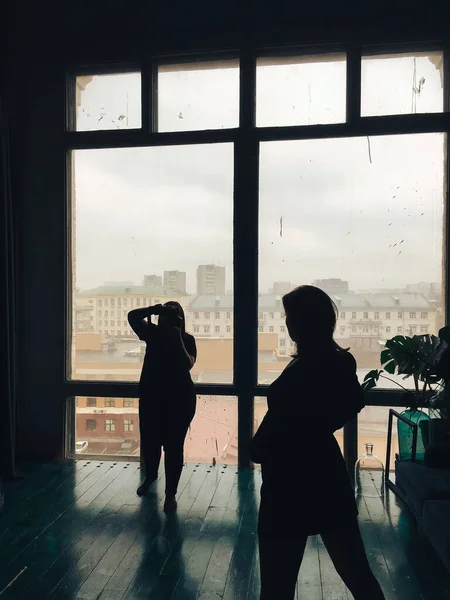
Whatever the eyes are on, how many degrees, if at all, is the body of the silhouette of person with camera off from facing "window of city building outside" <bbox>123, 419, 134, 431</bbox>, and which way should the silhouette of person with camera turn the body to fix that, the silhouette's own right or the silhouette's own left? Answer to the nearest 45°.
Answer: approximately 180°

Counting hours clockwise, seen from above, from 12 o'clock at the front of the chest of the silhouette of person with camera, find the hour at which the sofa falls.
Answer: The sofa is roughly at 10 o'clock from the silhouette of person with camera.

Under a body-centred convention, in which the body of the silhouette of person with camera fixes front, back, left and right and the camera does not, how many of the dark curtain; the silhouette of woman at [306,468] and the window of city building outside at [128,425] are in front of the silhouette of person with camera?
1

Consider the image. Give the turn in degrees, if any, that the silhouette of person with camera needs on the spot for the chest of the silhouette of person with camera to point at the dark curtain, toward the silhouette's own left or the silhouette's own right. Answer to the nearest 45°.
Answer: approximately 135° to the silhouette's own right

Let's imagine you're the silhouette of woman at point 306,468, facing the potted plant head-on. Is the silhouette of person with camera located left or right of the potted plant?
left

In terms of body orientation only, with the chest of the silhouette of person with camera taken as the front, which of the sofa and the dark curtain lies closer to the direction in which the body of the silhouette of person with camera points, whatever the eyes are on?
the sofa

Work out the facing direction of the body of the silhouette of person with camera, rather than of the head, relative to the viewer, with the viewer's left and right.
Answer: facing the viewer

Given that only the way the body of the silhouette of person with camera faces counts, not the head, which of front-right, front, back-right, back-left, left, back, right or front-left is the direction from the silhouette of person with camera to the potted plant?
left

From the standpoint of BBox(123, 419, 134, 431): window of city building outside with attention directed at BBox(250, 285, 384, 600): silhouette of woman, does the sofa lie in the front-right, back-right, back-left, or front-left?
front-left

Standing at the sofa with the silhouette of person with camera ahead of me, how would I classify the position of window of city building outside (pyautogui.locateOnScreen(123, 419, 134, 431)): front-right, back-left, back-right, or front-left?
front-right

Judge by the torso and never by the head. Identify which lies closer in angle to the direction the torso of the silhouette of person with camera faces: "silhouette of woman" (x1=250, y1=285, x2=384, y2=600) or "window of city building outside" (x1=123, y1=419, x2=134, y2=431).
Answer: the silhouette of woman

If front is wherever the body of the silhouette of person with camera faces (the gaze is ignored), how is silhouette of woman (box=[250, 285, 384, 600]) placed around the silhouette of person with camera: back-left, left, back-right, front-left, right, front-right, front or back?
front
